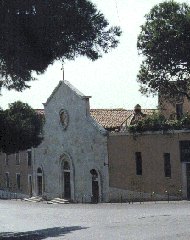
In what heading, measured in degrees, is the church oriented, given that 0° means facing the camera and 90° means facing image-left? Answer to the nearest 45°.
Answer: approximately 45°

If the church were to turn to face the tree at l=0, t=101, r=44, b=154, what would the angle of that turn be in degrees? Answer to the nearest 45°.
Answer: approximately 45° to its right

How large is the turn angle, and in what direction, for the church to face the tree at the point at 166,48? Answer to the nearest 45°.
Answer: approximately 90° to its left
